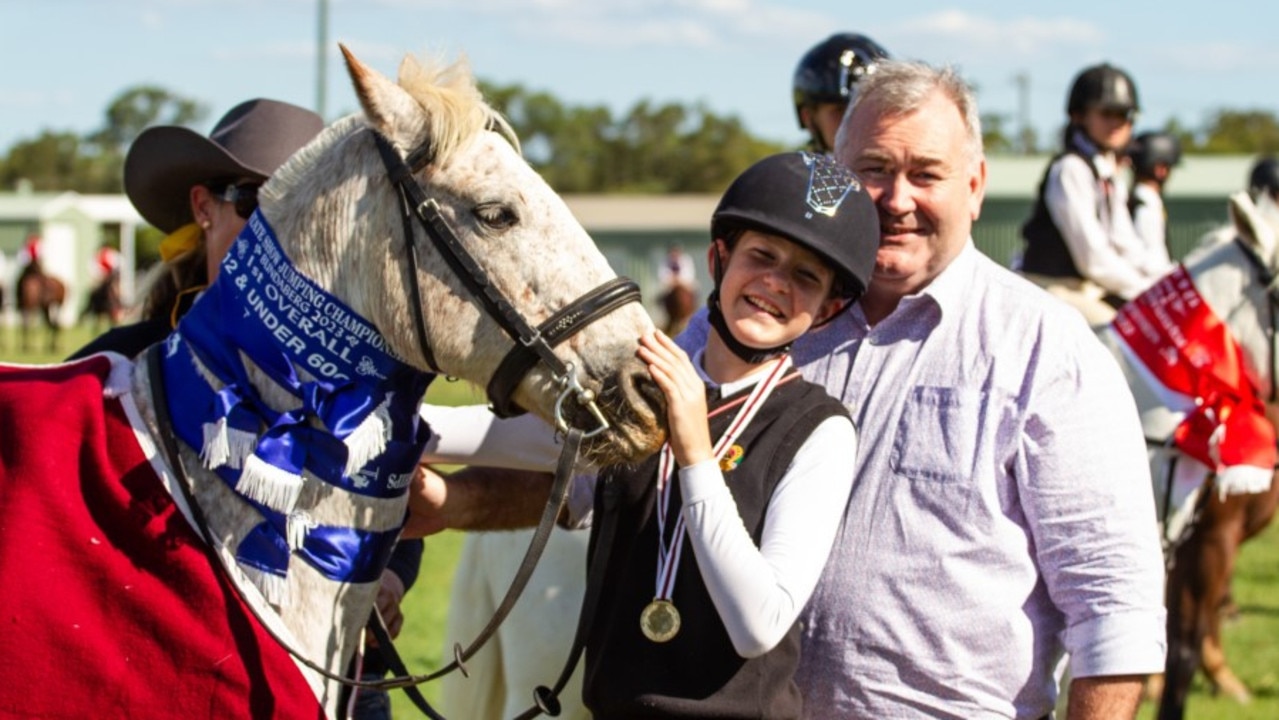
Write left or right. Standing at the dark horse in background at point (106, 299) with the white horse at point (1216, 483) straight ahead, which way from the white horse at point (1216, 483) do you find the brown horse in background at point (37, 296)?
right

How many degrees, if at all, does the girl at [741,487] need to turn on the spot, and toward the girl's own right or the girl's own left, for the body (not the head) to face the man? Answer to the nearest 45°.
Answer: approximately 135° to the girl's own left

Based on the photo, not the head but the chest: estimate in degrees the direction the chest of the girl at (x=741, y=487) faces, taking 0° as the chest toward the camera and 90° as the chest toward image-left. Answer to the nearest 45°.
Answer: approximately 45°

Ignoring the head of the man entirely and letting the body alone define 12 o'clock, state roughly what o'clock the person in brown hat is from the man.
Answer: The person in brown hat is roughly at 2 o'clock from the man.

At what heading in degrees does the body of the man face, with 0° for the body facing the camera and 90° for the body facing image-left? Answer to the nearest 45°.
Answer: approximately 45°

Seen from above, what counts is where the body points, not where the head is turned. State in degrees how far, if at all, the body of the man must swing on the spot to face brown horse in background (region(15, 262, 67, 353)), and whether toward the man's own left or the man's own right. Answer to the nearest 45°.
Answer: approximately 90° to the man's own right

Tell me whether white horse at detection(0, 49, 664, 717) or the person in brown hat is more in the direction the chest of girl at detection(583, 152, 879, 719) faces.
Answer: the white horse

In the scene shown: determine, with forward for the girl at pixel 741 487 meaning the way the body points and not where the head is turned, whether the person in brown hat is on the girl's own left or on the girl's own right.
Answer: on the girl's own right
